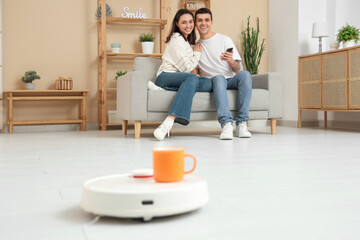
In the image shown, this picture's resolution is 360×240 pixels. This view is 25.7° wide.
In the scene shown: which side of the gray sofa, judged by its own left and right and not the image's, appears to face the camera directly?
front

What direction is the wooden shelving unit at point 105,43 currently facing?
toward the camera

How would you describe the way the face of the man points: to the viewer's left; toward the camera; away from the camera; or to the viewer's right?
toward the camera

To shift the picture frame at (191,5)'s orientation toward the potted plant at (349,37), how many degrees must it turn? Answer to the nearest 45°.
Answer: approximately 45° to its left

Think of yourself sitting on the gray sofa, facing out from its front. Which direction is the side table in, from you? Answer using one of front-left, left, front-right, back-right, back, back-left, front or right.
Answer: back-right

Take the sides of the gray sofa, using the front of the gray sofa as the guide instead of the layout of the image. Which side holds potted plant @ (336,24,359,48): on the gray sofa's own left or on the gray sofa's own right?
on the gray sofa's own left

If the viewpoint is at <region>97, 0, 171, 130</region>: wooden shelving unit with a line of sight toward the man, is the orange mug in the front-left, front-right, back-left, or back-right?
front-right

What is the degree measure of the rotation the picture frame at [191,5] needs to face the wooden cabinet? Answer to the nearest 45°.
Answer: approximately 45° to its left

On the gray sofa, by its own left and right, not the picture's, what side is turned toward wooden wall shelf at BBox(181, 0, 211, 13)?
back

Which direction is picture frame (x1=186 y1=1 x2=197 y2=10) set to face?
toward the camera
